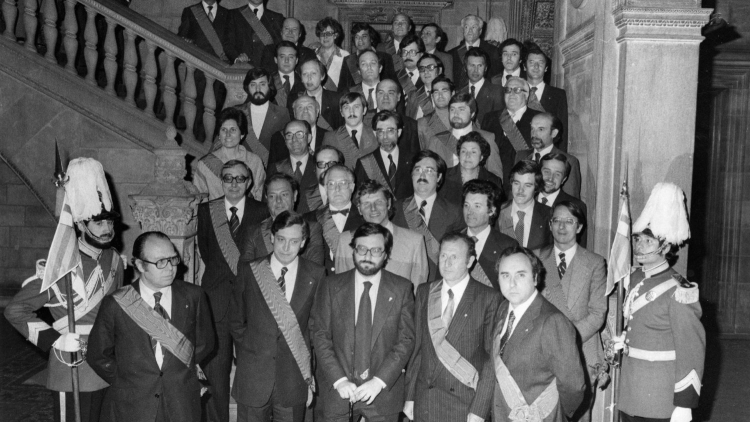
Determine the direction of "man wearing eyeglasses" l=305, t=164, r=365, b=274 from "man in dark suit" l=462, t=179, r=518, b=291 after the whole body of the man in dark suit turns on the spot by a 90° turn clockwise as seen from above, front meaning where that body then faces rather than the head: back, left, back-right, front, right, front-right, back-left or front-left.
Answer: front-left

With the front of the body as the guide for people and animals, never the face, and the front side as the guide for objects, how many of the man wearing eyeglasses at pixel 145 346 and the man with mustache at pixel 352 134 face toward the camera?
2

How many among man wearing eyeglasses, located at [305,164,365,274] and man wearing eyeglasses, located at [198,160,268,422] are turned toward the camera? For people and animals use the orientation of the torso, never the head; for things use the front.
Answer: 2

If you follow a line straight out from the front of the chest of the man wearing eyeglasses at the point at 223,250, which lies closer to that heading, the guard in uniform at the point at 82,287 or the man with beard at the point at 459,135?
the guard in uniform

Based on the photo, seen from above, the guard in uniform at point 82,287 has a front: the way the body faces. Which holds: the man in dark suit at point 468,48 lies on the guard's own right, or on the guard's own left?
on the guard's own left

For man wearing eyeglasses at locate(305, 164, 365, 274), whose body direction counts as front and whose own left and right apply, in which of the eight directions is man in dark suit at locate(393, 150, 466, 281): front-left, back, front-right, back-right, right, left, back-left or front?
left

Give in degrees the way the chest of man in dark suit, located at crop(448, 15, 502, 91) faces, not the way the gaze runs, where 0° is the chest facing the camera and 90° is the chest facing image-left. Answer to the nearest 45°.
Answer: approximately 0°

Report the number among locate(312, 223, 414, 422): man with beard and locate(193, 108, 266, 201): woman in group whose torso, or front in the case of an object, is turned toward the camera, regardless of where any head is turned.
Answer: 2

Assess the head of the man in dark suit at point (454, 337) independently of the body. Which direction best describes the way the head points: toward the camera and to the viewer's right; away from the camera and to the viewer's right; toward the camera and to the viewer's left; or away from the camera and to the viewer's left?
toward the camera and to the viewer's left

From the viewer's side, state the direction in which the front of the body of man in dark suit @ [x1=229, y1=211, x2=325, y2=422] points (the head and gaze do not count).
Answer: toward the camera

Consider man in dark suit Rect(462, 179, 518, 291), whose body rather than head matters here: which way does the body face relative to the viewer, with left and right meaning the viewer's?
facing the viewer and to the left of the viewer

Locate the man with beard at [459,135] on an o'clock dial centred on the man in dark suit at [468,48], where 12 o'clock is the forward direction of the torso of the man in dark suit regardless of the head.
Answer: The man with beard is roughly at 12 o'clock from the man in dark suit.

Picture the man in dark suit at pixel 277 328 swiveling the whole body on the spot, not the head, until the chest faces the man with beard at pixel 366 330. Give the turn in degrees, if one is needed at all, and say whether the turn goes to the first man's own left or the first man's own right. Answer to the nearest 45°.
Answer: approximately 45° to the first man's own left
